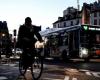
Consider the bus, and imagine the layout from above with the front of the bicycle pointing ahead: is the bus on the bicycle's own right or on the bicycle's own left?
on the bicycle's own left

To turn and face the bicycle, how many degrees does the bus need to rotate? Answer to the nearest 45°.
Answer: approximately 45° to its right
